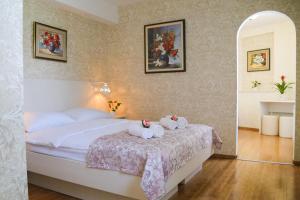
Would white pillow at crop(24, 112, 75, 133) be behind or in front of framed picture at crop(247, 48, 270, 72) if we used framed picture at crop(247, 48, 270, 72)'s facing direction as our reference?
in front

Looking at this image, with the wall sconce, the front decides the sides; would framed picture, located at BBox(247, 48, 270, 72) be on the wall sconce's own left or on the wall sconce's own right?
on the wall sconce's own left

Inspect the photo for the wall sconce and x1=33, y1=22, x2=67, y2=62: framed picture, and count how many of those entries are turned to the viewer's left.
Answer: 0

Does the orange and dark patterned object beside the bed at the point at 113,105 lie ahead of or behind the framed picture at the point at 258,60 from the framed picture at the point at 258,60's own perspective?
ahead

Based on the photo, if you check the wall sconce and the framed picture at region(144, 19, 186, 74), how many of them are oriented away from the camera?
0

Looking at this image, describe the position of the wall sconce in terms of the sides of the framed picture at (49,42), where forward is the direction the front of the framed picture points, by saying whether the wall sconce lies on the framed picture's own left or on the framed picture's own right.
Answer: on the framed picture's own left

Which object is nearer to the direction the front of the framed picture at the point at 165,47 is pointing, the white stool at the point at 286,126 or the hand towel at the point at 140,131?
the hand towel

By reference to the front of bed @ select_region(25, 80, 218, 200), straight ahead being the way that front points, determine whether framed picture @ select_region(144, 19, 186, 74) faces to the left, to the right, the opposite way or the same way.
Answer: to the right

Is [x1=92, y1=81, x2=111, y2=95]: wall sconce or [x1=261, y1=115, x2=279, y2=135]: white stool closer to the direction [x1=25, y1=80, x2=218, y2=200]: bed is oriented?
the white stool
